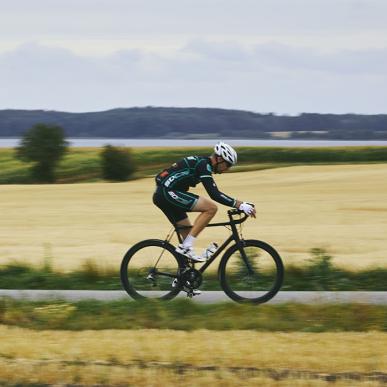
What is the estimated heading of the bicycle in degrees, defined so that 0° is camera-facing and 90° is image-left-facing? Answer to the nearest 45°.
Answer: approximately 270°

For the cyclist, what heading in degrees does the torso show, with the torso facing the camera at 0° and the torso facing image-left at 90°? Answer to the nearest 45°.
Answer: approximately 270°

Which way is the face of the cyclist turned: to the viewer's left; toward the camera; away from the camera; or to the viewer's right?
to the viewer's right
